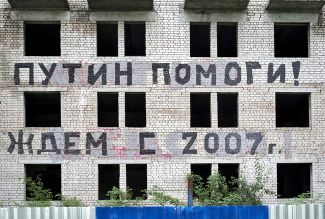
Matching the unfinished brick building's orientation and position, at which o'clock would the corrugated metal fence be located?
The corrugated metal fence is roughly at 12 o'clock from the unfinished brick building.

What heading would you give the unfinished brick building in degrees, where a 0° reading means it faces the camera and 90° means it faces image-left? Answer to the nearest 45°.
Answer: approximately 0°
